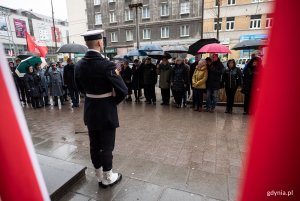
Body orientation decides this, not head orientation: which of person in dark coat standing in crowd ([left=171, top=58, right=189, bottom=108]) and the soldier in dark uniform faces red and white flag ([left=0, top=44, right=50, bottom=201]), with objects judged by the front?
the person in dark coat standing in crowd

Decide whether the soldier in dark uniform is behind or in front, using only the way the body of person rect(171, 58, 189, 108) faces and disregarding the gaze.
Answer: in front

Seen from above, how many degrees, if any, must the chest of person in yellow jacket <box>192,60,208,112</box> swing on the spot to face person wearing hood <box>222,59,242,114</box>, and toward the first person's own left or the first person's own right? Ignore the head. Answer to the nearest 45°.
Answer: approximately 135° to the first person's own left

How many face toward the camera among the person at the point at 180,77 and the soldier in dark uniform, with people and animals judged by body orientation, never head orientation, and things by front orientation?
1

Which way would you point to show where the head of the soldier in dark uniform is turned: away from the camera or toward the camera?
away from the camera

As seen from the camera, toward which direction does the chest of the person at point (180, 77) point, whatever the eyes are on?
toward the camera

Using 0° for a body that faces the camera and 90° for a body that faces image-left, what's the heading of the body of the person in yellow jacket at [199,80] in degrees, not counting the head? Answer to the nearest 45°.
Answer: approximately 45°

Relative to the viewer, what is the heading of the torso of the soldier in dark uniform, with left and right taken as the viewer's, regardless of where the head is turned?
facing away from the viewer and to the right of the viewer

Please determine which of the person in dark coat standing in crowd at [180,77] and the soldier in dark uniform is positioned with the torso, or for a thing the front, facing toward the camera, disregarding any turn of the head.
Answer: the person in dark coat standing in crowd

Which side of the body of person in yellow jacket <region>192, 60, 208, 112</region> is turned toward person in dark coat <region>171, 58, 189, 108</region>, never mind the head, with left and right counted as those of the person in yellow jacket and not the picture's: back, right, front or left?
right

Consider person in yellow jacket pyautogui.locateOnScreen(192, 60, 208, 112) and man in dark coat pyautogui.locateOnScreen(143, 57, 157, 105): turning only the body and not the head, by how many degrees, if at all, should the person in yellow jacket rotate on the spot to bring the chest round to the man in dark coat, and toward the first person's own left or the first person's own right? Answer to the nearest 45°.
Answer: approximately 90° to the first person's own right

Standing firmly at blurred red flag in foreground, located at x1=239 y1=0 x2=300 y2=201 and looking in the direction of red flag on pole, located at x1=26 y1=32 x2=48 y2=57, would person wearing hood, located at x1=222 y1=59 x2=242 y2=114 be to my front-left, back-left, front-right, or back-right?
front-right

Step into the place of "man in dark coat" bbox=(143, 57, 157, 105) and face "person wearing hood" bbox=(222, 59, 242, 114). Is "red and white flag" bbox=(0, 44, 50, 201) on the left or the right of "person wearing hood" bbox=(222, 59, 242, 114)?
right

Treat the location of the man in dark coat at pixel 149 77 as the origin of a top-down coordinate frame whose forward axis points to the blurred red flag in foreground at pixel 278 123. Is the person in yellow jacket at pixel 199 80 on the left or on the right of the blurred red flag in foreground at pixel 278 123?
left
